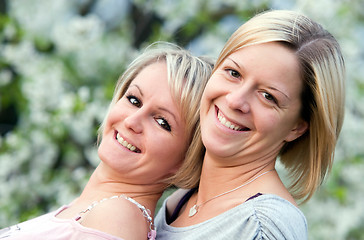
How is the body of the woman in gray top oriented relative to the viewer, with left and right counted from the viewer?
facing the viewer and to the left of the viewer
